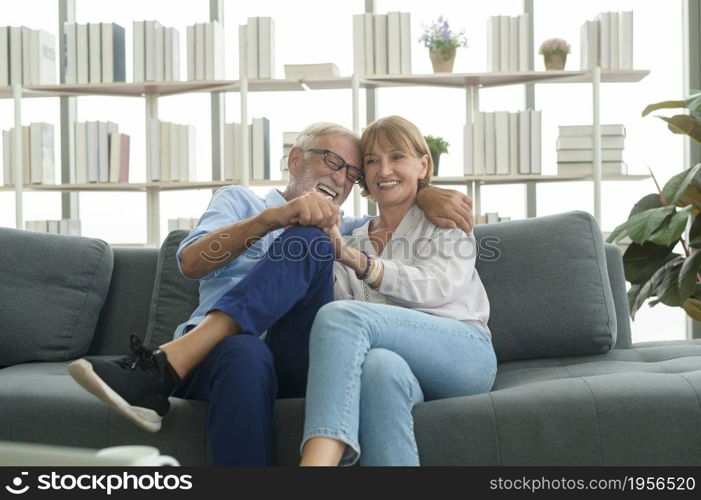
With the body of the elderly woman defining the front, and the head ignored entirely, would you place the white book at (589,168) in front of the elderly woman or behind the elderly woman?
behind

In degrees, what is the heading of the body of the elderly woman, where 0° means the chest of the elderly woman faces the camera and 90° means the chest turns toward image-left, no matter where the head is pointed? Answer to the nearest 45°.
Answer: approximately 45°

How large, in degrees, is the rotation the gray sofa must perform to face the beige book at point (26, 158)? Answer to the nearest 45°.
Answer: approximately 135° to its right

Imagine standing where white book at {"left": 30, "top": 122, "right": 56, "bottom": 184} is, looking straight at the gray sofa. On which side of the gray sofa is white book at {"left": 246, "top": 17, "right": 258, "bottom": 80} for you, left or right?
left

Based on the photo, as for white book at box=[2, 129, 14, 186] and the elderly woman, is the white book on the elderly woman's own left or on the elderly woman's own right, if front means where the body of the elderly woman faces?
on the elderly woman's own right

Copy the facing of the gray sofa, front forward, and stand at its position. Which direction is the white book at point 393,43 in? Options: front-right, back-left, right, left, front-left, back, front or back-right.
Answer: back

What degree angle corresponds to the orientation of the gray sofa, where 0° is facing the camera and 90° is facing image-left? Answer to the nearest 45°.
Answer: approximately 0°

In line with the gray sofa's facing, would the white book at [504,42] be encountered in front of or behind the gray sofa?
behind

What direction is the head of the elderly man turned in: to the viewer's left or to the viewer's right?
to the viewer's right

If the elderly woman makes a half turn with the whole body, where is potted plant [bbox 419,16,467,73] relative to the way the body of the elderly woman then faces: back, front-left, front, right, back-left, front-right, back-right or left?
front-left

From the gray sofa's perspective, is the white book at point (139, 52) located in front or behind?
behind
